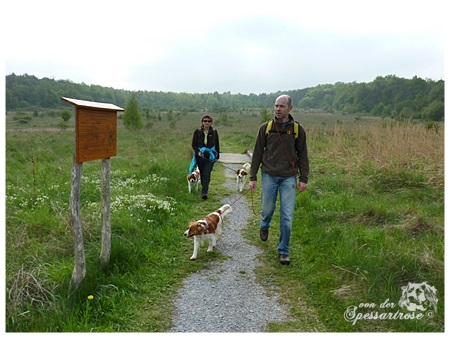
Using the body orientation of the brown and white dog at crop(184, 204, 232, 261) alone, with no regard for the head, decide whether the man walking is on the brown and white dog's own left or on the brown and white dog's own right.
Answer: on the brown and white dog's own left

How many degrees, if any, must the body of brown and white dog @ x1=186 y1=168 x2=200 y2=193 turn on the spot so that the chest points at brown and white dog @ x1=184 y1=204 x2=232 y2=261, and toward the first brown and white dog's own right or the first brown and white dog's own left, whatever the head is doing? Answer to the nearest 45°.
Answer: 0° — it already faces it

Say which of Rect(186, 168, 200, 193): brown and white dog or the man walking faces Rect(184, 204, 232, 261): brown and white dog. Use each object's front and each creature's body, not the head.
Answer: Rect(186, 168, 200, 193): brown and white dog

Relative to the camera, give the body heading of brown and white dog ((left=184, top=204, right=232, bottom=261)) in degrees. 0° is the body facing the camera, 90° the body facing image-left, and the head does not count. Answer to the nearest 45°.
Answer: approximately 45°
